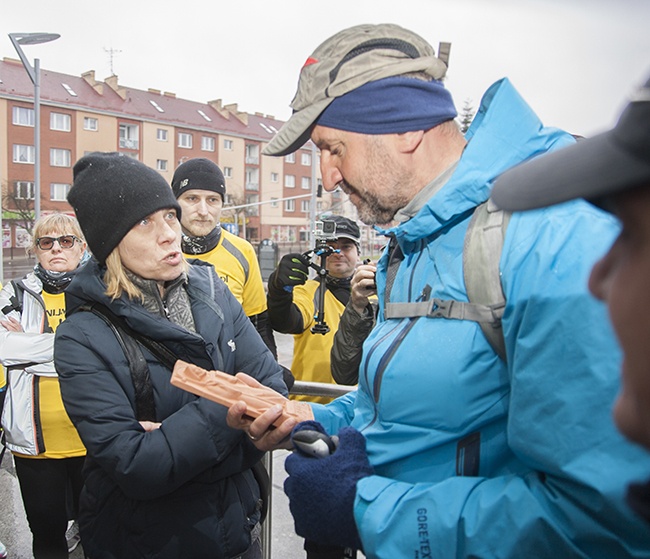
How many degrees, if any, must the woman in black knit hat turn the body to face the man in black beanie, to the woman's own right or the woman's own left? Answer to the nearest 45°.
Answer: approximately 135° to the woman's own left

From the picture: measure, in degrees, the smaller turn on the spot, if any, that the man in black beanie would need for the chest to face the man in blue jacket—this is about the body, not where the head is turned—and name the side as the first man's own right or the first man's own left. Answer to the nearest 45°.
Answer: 0° — they already face them

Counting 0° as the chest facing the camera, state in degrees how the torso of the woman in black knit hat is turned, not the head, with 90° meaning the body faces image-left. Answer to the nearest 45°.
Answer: approximately 315°

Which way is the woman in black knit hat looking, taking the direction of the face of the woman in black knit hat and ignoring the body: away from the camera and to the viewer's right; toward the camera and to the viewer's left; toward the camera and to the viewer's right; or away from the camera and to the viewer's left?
toward the camera and to the viewer's right

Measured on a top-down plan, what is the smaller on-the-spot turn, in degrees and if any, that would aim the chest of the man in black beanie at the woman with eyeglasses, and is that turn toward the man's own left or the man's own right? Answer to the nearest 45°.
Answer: approximately 45° to the man's own right

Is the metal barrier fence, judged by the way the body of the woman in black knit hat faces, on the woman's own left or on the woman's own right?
on the woman's own left

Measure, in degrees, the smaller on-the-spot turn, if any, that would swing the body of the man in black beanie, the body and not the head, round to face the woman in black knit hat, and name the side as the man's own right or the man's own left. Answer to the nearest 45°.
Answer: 0° — they already face them

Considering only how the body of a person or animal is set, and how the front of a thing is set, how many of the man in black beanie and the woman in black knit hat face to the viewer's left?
0

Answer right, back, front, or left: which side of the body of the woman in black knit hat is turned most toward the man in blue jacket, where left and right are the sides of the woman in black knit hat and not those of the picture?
front
